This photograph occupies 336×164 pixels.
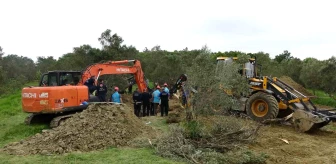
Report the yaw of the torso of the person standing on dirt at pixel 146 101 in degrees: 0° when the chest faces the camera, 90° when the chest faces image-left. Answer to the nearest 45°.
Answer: approximately 180°

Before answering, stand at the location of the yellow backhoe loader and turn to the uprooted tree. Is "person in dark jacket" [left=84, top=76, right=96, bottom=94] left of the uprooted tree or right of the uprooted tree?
right

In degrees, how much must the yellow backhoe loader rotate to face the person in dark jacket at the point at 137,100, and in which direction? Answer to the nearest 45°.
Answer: approximately 135° to its right

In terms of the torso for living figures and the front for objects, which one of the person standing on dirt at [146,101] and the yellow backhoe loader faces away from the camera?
the person standing on dirt

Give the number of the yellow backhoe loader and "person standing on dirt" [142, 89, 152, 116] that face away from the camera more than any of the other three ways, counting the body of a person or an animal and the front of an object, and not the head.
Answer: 1

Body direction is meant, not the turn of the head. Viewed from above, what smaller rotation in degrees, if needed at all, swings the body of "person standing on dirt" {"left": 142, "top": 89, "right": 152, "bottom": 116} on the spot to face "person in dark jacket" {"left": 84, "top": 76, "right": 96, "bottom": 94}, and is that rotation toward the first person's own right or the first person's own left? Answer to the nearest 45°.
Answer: approximately 135° to the first person's own left

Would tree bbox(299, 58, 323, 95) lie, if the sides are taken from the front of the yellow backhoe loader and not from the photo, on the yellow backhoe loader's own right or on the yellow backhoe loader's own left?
on the yellow backhoe loader's own left
